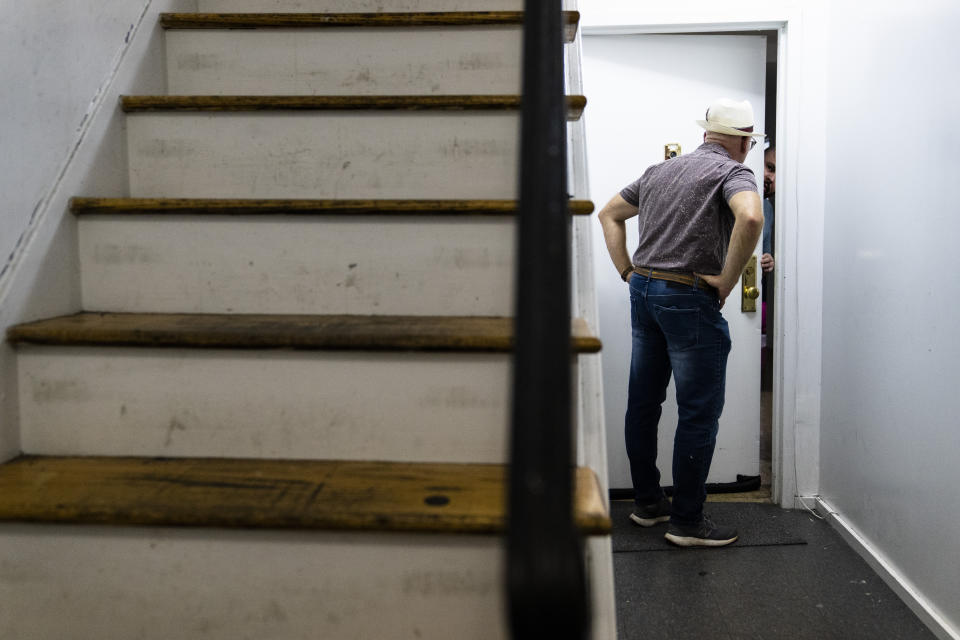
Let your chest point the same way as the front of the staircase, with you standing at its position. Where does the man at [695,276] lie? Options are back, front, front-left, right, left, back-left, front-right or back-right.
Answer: back-left

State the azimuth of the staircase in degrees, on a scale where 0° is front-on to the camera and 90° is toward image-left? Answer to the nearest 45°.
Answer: approximately 0°

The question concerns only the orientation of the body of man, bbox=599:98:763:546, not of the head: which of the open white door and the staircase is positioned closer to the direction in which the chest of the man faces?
the open white door

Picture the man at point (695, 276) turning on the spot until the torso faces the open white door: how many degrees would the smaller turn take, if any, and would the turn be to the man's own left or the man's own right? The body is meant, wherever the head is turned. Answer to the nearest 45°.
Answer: approximately 45° to the man's own left

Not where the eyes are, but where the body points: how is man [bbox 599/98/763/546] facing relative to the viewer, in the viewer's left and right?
facing away from the viewer and to the right of the viewer

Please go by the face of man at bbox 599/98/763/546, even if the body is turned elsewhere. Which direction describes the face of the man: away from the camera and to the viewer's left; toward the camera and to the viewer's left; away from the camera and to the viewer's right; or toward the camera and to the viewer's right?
away from the camera and to the viewer's right

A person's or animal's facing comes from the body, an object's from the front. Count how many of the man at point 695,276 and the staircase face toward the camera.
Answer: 1

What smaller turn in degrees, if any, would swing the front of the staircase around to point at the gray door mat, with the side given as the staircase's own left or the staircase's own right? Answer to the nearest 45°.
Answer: approximately 135° to the staircase's own left
